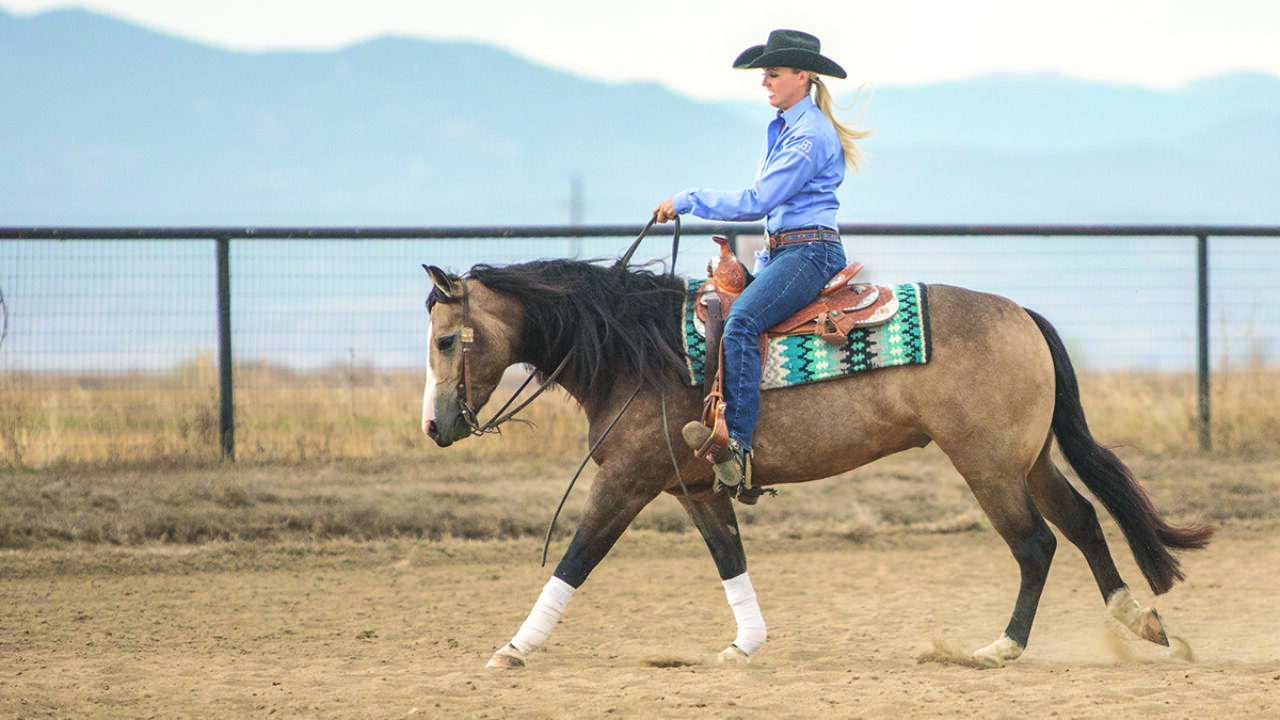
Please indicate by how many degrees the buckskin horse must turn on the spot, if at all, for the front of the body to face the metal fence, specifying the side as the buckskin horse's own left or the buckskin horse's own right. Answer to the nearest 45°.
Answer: approximately 45° to the buckskin horse's own right

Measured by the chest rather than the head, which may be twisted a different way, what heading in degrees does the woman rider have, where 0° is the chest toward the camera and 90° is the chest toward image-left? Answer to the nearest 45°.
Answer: approximately 90°

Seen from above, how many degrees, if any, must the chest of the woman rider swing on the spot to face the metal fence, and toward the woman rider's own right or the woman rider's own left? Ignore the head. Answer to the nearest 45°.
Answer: approximately 45° to the woman rider's own right

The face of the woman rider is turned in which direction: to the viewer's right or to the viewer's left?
to the viewer's left

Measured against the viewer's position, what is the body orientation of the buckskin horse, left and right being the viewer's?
facing to the left of the viewer
